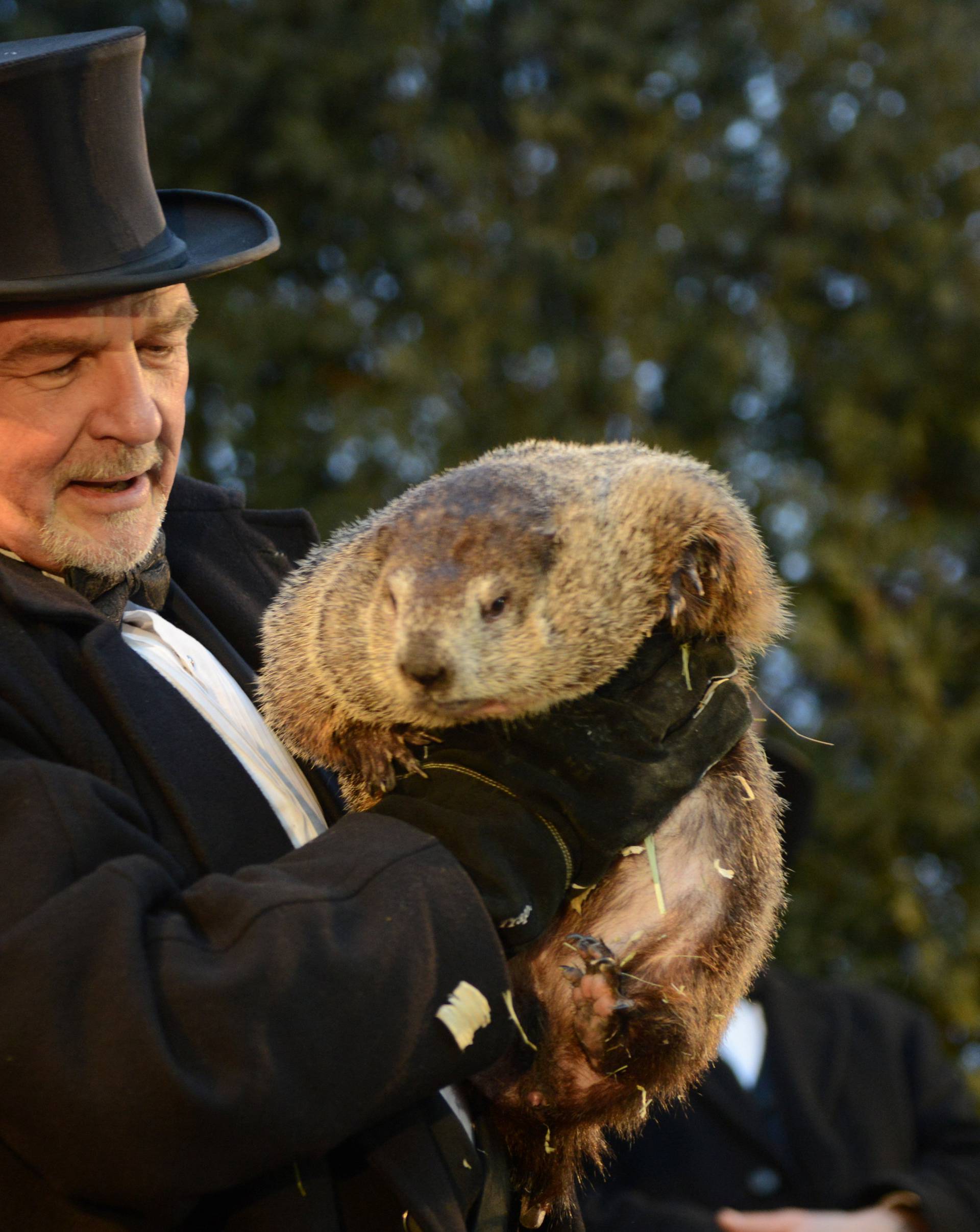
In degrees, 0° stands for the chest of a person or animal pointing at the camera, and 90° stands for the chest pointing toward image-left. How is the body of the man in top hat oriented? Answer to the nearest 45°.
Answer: approximately 315°

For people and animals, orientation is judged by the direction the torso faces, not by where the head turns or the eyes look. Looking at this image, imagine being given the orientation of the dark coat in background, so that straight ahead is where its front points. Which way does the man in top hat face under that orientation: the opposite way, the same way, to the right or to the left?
to the left

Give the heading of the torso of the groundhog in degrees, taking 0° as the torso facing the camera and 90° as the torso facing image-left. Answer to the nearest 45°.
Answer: approximately 45°

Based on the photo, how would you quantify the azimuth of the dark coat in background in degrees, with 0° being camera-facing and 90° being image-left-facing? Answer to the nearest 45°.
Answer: approximately 45°
